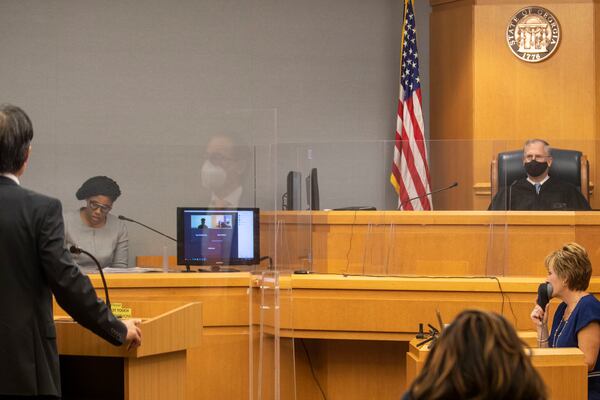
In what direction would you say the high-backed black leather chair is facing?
toward the camera

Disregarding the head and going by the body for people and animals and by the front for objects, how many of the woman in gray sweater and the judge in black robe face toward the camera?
2

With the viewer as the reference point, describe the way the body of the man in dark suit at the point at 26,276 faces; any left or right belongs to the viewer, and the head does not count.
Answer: facing away from the viewer and to the right of the viewer

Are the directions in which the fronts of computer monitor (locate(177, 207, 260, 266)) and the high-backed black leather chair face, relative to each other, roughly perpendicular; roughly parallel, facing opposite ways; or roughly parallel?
roughly parallel

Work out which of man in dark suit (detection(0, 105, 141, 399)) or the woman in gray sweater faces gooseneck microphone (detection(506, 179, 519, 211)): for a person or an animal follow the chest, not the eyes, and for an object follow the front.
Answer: the man in dark suit

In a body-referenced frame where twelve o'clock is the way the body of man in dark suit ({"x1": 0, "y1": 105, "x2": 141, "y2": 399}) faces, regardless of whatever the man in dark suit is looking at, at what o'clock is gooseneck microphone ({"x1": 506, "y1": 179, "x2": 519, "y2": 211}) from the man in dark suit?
The gooseneck microphone is roughly at 12 o'clock from the man in dark suit.

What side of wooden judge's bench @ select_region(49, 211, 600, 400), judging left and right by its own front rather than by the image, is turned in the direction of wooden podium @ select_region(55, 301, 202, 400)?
front

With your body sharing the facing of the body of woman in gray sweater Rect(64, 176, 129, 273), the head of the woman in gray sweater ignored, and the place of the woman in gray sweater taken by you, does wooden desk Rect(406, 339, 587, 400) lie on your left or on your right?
on your left

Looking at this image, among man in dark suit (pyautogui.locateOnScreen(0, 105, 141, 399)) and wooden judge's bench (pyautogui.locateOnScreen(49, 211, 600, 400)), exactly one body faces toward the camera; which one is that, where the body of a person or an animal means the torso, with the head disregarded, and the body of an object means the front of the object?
the wooden judge's bench

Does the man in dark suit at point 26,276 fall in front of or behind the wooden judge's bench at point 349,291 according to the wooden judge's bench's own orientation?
in front

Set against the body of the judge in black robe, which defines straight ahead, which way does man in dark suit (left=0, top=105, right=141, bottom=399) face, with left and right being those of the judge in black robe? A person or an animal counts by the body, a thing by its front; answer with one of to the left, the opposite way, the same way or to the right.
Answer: the opposite way

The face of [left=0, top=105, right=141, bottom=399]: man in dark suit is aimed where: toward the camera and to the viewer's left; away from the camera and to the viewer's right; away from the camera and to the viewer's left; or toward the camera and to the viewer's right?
away from the camera and to the viewer's right

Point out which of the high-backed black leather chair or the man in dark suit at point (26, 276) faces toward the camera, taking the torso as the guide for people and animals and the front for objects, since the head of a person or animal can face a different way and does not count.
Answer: the high-backed black leather chair

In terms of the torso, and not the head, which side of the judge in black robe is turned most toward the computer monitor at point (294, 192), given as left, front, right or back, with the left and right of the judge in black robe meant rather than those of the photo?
right

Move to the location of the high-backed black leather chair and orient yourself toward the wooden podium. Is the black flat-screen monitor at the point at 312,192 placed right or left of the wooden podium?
right
